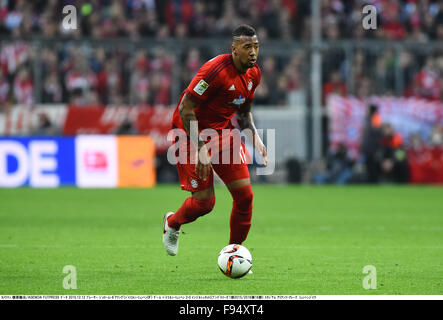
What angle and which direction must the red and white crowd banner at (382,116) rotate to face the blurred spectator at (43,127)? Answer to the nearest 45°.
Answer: approximately 90° to its right

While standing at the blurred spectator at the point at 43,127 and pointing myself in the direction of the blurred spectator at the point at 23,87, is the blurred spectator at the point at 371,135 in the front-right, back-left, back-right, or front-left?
back-right

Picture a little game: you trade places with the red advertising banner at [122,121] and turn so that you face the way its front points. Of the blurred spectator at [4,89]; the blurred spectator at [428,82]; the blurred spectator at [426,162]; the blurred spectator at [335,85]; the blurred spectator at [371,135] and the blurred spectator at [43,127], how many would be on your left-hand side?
4

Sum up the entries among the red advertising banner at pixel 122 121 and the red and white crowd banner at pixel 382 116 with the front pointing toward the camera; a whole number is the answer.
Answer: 2

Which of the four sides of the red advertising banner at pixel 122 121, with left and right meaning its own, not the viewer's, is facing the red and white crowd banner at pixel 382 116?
left

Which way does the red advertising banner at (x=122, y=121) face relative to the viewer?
toward the camera

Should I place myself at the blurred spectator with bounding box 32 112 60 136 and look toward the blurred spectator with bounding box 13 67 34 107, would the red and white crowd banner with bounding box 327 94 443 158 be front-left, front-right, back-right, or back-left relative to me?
back-right

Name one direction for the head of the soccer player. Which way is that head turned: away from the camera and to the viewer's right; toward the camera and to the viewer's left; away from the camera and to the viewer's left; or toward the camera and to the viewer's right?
toward the camera and to the viewer's right

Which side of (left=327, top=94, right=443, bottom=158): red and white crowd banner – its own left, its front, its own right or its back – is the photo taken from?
front

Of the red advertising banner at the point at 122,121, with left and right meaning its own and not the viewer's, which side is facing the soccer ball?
front

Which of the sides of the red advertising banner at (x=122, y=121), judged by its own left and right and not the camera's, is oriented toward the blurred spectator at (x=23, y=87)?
right

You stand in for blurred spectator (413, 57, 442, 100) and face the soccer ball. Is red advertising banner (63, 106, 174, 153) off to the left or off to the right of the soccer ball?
right
